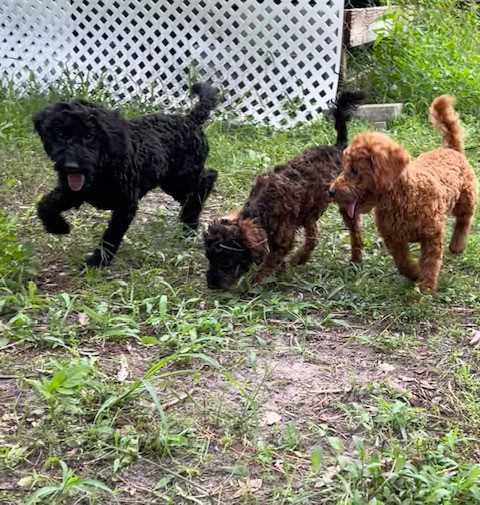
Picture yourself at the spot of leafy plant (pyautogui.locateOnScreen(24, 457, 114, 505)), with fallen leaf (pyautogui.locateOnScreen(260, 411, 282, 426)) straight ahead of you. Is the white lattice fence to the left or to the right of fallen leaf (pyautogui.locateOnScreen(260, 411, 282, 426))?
left

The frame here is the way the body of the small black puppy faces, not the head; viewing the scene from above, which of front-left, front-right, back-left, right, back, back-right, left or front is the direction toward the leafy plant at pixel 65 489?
front-left

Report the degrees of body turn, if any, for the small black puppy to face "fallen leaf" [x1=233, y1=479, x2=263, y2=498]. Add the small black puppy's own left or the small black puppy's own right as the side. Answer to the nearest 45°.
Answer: approximately 45° to the small black puppy's own left

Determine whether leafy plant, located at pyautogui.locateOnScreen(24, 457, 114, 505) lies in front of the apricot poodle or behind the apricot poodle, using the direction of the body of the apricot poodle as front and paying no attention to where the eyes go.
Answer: in front

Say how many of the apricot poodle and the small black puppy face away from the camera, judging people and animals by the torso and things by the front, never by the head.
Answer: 0

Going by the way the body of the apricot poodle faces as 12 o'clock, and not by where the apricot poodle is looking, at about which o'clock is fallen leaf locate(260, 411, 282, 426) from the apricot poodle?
The fallen leaf is roughly at 11 o'clock from the apricot poodle.

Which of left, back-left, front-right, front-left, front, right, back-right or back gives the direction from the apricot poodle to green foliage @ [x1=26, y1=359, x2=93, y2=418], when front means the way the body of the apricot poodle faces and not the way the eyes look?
front

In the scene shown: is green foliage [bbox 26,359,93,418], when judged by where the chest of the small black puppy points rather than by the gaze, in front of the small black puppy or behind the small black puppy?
in front

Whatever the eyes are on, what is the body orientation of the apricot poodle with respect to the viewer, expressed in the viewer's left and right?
facing the viewer and to the left of the viewer
